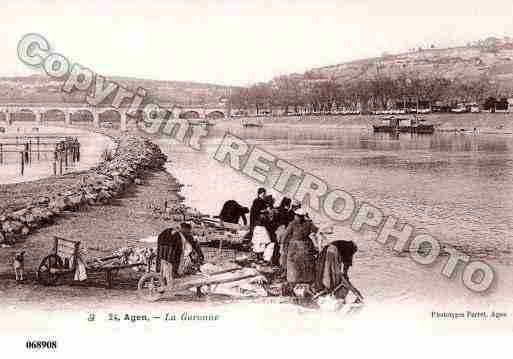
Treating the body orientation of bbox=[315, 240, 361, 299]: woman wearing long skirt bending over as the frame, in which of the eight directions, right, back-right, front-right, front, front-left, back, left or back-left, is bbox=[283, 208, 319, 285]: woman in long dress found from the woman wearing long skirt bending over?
back-left

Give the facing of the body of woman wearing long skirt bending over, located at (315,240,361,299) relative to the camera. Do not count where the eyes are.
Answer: to the viewer's right
